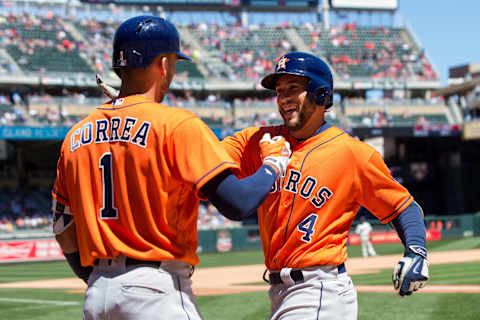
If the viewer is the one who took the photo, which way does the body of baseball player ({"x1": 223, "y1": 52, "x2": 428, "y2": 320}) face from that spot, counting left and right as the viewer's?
facing the viewer and to the left of the viewer

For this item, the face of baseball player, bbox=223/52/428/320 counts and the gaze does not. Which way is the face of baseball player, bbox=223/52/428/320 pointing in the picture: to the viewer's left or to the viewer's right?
to the viewer's left

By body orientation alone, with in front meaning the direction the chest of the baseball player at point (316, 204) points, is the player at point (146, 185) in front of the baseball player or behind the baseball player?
in front
